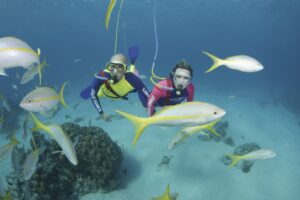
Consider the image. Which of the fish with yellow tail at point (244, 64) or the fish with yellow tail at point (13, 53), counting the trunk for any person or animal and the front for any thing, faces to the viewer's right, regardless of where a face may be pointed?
the fish with yellow tail at point (244, 64)

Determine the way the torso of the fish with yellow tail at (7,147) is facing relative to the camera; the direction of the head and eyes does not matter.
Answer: to the viewer's left

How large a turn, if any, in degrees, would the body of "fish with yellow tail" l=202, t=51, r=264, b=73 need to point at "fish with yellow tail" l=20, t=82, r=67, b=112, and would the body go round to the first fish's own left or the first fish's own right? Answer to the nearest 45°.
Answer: approximately 135° to the first fish's own right

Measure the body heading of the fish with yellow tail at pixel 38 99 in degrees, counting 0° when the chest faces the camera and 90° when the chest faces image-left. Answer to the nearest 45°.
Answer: approximately 90°

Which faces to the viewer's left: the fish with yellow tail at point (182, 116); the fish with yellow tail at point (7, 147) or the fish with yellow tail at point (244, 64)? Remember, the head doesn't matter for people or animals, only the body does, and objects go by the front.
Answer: the fish with yellow tail at point (7, 147)

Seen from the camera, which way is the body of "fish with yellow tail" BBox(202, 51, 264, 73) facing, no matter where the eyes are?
to the viewer's right

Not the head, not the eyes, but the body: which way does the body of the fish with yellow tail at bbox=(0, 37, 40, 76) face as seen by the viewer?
to the viewer's left

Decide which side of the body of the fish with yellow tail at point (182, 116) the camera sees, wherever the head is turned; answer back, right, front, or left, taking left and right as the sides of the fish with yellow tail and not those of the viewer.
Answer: right

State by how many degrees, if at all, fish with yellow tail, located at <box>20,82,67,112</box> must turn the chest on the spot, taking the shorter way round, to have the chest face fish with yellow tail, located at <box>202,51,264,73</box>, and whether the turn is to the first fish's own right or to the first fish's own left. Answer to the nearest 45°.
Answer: approximately 180°
